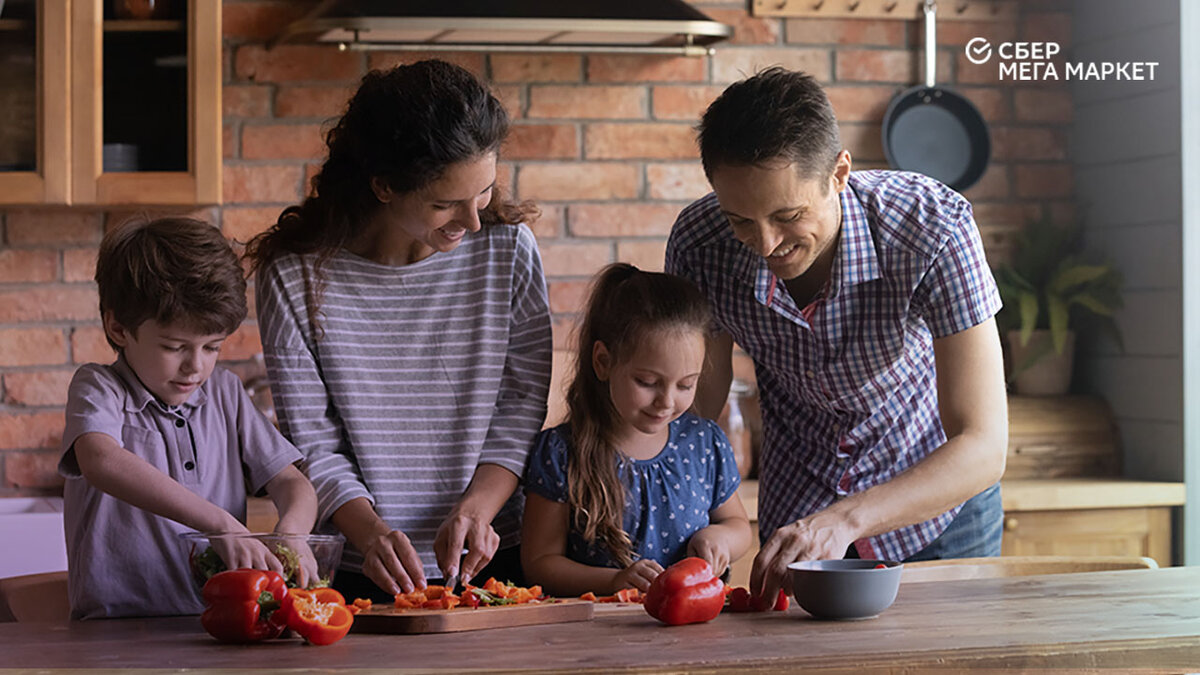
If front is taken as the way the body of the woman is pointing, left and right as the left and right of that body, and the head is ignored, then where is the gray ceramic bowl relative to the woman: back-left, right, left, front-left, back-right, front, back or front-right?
front-left

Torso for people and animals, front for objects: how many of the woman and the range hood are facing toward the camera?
2

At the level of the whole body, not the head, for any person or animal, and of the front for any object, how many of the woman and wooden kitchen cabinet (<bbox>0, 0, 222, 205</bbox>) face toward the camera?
2

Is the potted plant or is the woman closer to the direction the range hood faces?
the woman

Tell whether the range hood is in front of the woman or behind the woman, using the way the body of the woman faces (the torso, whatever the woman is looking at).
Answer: behind

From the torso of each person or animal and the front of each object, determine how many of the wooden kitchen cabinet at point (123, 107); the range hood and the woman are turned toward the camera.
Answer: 3

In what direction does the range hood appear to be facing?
toward the camera

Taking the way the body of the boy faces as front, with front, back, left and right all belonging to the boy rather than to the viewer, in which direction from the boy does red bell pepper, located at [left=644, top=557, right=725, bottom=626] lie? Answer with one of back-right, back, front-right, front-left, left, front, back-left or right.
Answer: front

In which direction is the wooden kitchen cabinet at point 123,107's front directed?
toward the camera

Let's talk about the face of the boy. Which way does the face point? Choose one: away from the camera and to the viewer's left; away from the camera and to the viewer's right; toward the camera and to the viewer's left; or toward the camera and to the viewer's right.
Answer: toward the camera and to the viewer's right

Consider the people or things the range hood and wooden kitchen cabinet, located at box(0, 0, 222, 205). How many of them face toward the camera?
2

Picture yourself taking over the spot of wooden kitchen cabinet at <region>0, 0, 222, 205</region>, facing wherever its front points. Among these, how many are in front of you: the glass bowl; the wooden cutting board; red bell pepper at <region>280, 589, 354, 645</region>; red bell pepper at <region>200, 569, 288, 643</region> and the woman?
5

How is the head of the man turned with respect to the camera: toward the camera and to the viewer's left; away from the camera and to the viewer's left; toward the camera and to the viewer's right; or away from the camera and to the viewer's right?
toward the camera and to the viewer's left
